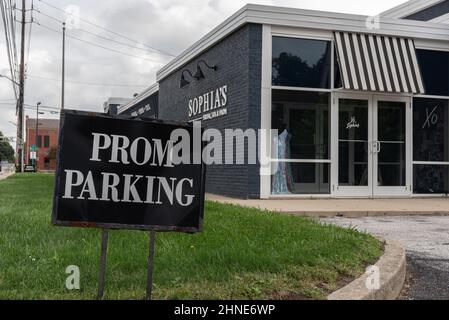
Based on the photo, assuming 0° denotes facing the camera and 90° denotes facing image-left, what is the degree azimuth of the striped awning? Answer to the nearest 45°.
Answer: approximately 315°

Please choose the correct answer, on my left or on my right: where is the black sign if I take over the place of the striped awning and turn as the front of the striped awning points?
on my right

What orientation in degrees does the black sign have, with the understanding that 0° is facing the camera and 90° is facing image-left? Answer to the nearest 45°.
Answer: approximately 0°

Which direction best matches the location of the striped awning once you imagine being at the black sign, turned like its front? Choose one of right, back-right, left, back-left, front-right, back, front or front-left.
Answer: back-left

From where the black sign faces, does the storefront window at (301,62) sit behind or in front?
behind
